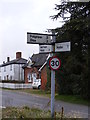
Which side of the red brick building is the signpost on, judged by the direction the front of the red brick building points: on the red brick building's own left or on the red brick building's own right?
on the red brick building's own left

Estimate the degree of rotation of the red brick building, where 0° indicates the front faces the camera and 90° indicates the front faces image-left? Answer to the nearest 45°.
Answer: approximately 45°
